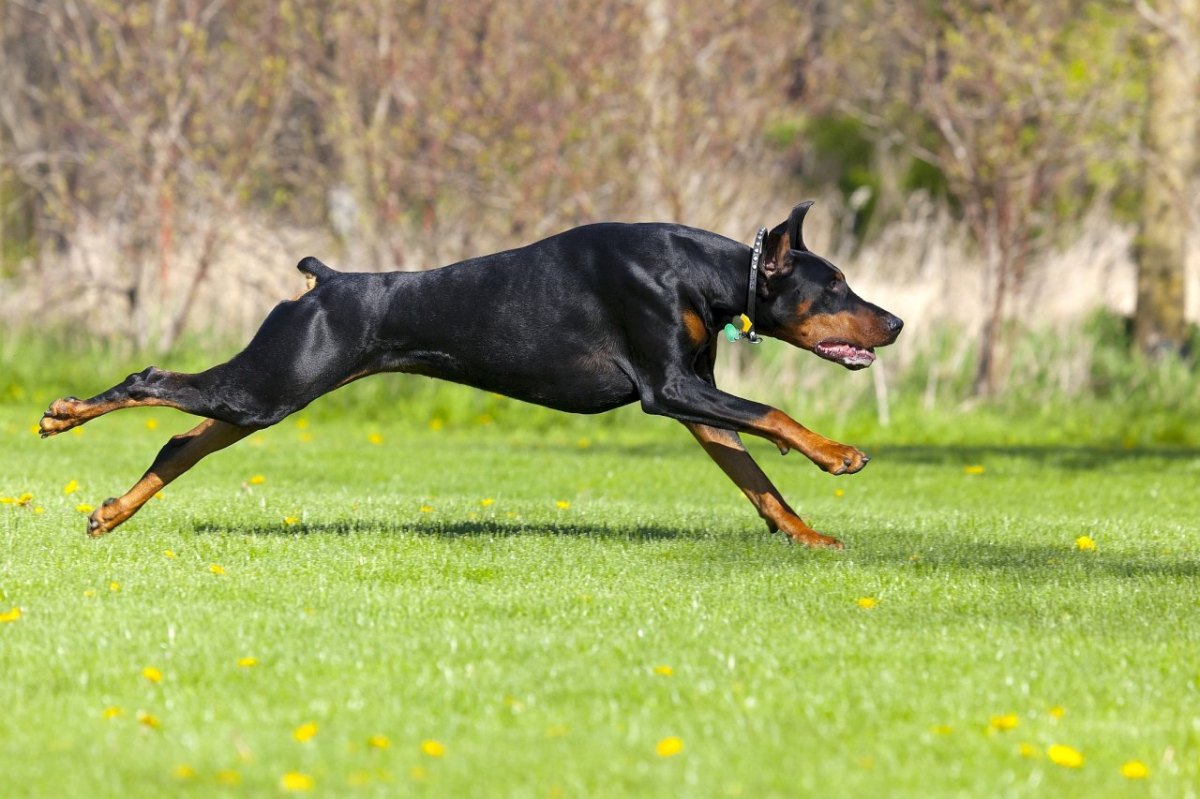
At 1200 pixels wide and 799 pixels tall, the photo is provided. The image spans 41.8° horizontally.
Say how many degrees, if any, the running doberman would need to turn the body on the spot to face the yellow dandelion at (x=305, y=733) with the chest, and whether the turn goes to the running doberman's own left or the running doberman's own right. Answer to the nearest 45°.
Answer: approximately 90° to the running doberman's own right

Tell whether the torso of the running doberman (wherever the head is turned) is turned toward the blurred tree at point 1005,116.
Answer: no

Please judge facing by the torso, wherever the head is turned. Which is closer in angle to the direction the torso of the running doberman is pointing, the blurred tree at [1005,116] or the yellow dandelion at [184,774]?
the blurred tree

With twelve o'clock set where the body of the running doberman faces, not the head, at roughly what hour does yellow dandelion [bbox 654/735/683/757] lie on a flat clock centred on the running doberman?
The yellow dandelion is roughly at 3 o'clock from the running doberman.

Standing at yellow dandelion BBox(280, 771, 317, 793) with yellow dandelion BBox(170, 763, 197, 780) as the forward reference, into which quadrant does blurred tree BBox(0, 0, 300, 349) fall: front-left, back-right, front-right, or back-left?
front-right

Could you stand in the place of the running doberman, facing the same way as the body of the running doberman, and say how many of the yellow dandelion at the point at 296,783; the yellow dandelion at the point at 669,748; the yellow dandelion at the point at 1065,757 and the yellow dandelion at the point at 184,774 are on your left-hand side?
0

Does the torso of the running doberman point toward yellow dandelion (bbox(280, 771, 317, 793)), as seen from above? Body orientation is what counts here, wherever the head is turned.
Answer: no

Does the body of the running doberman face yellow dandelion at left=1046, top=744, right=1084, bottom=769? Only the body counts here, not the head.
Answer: no

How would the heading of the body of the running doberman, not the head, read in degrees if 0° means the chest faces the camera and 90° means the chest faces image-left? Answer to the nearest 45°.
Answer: approximately 270°

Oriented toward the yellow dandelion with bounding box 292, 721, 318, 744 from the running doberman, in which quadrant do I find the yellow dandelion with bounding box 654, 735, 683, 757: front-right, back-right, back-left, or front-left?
front-left

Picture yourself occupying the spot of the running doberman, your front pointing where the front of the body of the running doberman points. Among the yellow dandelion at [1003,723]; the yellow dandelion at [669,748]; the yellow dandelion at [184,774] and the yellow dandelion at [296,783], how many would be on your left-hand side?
0

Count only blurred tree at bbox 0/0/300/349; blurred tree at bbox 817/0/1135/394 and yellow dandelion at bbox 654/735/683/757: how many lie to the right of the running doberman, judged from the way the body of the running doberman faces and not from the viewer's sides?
1

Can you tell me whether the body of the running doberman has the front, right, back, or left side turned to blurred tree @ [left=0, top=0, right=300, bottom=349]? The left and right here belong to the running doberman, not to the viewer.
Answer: left

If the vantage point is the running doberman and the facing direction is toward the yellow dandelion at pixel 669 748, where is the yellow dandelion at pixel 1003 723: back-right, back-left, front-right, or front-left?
front-left
